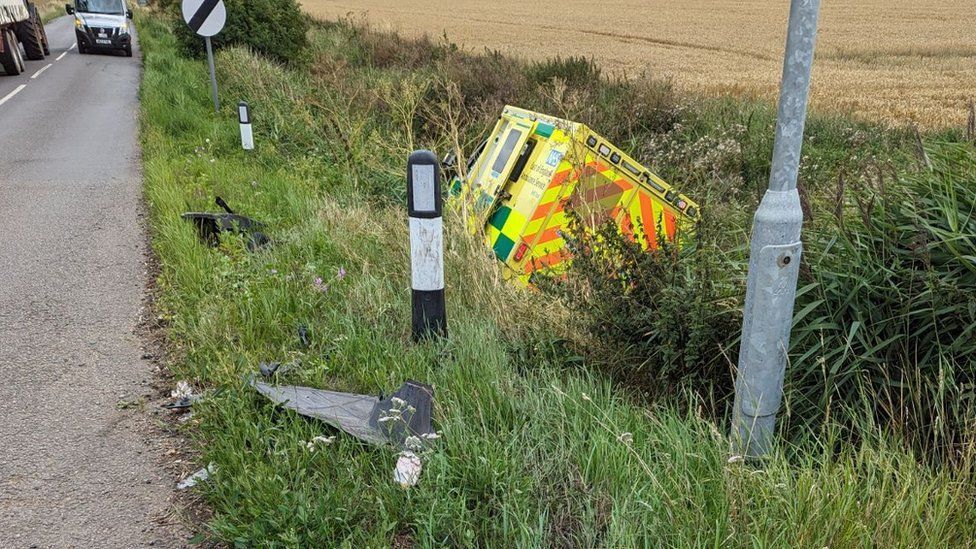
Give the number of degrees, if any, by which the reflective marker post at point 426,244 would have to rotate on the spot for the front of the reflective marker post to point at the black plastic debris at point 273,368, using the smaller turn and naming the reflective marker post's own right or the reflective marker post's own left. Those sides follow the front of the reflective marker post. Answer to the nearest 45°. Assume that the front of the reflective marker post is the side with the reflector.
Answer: approximately 45° to the reflective marker post's own right

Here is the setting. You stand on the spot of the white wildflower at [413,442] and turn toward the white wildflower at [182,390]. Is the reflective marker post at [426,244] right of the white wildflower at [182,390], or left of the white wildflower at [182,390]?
right

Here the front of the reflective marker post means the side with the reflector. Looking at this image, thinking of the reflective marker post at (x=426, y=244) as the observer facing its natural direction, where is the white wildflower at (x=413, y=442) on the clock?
The white wildflower is roughly at 12 o'clock from the reflective marker post.

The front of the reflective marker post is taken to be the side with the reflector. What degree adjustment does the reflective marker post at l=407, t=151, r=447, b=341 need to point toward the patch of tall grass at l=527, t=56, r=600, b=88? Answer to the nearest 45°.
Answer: approximately 180°

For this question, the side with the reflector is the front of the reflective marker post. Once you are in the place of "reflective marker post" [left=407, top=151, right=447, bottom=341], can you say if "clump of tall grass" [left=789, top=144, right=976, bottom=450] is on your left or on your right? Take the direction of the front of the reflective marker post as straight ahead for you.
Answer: on your left

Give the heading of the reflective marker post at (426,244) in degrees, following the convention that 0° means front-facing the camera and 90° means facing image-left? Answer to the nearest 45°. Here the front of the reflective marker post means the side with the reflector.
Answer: approximately 0°

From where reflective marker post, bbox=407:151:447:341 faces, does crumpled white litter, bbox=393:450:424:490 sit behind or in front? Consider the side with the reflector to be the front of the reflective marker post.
in front
